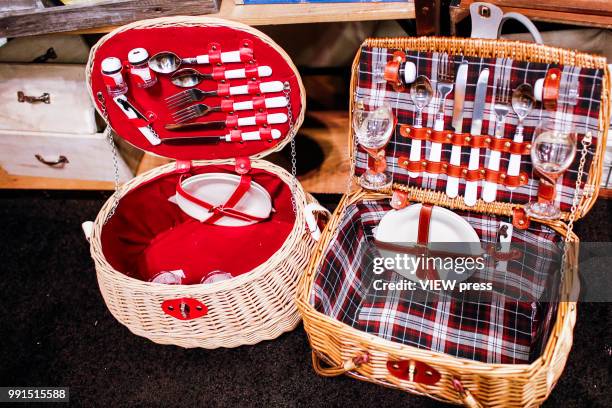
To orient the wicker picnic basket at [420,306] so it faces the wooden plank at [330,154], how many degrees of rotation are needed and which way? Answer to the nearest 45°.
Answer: approximately 135° to its right

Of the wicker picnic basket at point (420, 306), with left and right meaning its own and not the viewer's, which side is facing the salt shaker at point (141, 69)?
right

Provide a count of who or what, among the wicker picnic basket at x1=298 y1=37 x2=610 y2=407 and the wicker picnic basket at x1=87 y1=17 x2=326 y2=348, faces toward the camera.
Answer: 2

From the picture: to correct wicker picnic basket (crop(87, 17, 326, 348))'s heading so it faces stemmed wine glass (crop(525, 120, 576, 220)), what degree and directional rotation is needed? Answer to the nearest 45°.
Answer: approximately 45° to its left

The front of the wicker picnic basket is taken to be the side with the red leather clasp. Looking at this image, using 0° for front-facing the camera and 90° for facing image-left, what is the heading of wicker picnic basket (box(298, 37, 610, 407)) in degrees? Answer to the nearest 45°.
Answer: approximately 0°

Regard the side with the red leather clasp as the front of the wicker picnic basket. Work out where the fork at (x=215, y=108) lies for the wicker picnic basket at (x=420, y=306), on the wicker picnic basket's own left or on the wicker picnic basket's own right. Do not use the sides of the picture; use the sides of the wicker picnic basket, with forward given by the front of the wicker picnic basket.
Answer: on the wicker picnic basket's own right
